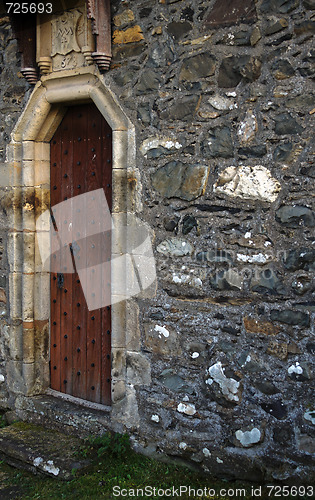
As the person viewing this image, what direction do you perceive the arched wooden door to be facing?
facing the viewer and to the left of the viewer
